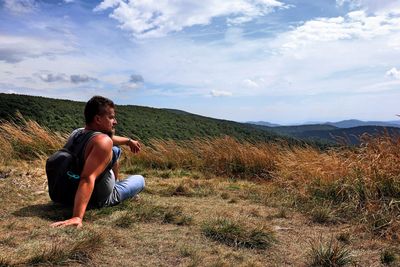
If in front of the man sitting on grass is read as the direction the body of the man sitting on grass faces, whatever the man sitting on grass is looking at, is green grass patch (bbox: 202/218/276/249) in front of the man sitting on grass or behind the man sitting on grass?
in front

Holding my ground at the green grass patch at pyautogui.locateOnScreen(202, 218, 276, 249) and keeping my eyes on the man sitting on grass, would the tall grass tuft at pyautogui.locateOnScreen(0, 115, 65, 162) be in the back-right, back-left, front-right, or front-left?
front-right

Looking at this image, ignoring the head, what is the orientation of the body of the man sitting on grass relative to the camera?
to the viewer's right

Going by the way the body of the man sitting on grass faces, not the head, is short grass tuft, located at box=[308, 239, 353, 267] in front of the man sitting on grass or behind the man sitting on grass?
in front

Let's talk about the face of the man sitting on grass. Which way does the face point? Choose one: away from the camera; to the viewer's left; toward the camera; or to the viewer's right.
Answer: to the viewer's right
